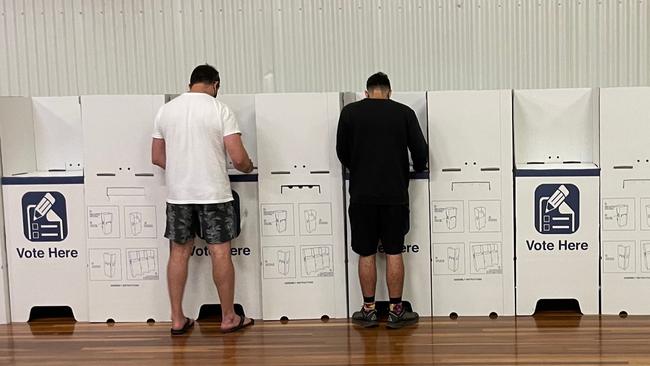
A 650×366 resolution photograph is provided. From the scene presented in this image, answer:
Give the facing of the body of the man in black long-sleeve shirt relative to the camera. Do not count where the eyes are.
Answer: away from the camera

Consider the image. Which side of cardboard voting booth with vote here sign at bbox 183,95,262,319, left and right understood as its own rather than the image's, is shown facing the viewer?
front

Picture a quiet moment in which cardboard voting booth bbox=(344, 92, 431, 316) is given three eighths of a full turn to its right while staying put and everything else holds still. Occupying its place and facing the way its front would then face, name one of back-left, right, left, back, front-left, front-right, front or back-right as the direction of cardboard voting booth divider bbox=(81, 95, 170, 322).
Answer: front-left

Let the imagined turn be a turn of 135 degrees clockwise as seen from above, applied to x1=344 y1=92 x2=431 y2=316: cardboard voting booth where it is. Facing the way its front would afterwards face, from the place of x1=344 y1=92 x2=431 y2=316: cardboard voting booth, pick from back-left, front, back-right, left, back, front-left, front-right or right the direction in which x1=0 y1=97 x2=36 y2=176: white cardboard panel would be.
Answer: front-left

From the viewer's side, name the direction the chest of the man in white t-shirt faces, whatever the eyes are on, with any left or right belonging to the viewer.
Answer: facing away from the viewer and to the right of the viewer

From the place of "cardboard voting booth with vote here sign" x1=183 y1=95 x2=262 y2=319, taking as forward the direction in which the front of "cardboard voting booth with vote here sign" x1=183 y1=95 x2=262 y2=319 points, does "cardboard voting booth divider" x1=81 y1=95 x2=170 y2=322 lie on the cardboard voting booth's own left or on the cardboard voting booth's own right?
on the cardboard voting booth's own right

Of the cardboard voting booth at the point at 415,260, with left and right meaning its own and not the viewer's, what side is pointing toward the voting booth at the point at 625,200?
left

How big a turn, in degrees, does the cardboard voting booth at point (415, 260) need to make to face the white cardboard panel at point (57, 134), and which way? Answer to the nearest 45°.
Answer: approximately 90° to its right

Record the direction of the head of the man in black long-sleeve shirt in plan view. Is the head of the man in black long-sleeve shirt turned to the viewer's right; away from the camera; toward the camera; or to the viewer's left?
away from the camera

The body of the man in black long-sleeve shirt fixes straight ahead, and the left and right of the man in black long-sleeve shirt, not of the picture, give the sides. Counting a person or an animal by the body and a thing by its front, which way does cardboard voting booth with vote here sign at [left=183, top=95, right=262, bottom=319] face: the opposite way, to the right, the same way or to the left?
the opposite way
